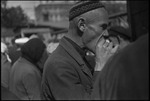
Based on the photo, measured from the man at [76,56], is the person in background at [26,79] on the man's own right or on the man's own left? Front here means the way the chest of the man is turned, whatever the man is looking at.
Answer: on the man's own left

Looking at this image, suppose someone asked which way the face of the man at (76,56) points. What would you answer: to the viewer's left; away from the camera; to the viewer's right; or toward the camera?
to the viewer's right

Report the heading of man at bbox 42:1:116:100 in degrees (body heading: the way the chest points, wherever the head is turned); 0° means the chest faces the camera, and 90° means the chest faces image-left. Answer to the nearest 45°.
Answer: approximately 270°

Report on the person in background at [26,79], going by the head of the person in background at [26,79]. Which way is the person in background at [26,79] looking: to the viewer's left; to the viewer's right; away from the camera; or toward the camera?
away from the camera
